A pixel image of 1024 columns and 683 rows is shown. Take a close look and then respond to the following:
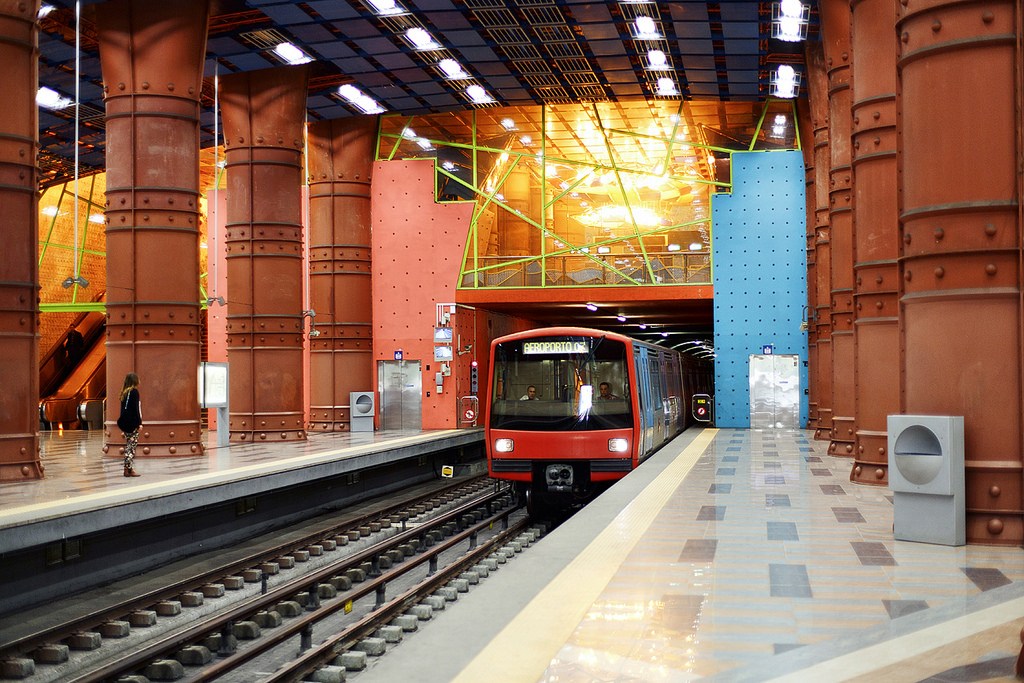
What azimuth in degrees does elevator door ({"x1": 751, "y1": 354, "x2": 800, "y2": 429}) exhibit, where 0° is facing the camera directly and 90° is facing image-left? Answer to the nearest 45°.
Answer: approximately 0°

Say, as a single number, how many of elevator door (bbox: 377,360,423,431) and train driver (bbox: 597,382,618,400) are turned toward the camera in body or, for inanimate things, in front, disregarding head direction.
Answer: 2

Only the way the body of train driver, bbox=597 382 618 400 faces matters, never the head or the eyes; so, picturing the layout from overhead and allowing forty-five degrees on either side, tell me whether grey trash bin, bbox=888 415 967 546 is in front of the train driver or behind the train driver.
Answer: in front

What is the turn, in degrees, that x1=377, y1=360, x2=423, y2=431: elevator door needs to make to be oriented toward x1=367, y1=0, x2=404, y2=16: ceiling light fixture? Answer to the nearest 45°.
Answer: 0° — it already faces it

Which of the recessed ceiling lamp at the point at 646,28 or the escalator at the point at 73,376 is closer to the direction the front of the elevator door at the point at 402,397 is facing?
the recessed ceiling lamp

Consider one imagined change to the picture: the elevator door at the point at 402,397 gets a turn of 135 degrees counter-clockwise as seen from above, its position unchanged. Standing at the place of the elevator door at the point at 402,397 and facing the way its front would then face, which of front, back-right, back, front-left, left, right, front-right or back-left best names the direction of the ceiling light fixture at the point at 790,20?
right

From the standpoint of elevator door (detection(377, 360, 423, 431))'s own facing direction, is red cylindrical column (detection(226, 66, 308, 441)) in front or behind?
in front
